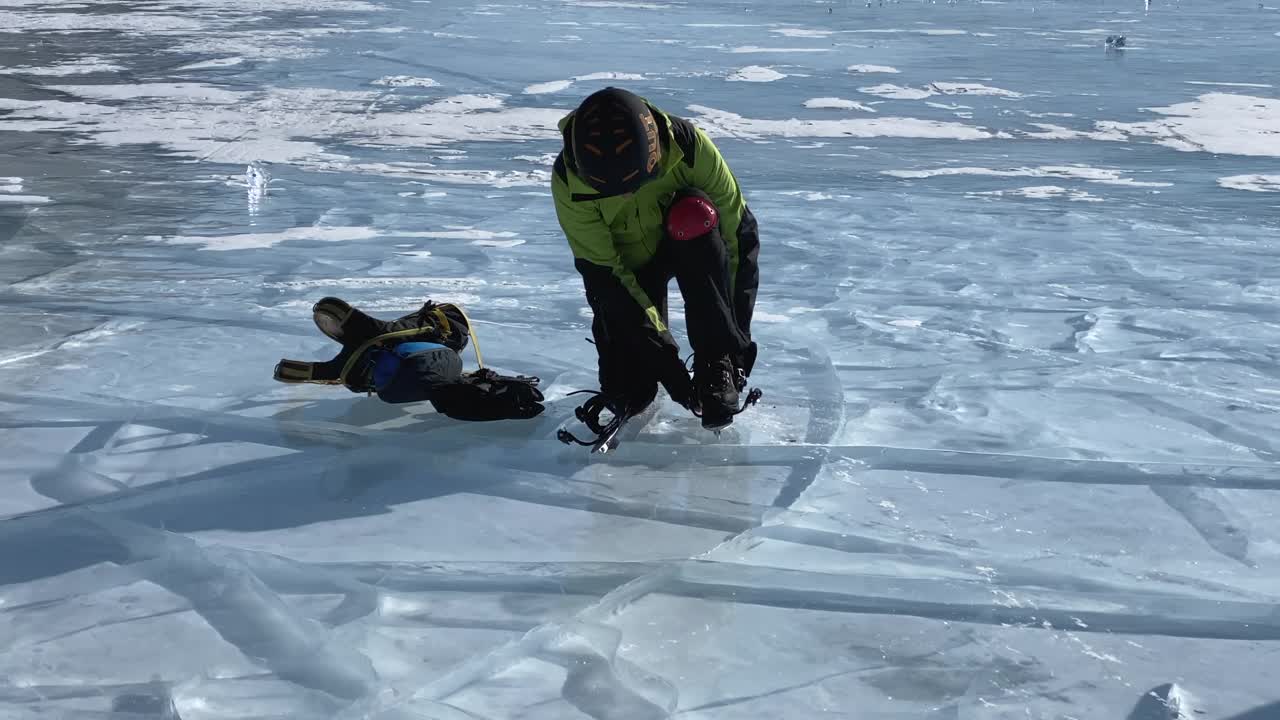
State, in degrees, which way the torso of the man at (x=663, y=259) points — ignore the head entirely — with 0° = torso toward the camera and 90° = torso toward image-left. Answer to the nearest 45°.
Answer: approximately 0°

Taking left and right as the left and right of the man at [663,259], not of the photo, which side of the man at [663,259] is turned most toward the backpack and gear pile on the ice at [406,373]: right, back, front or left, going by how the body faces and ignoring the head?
right
